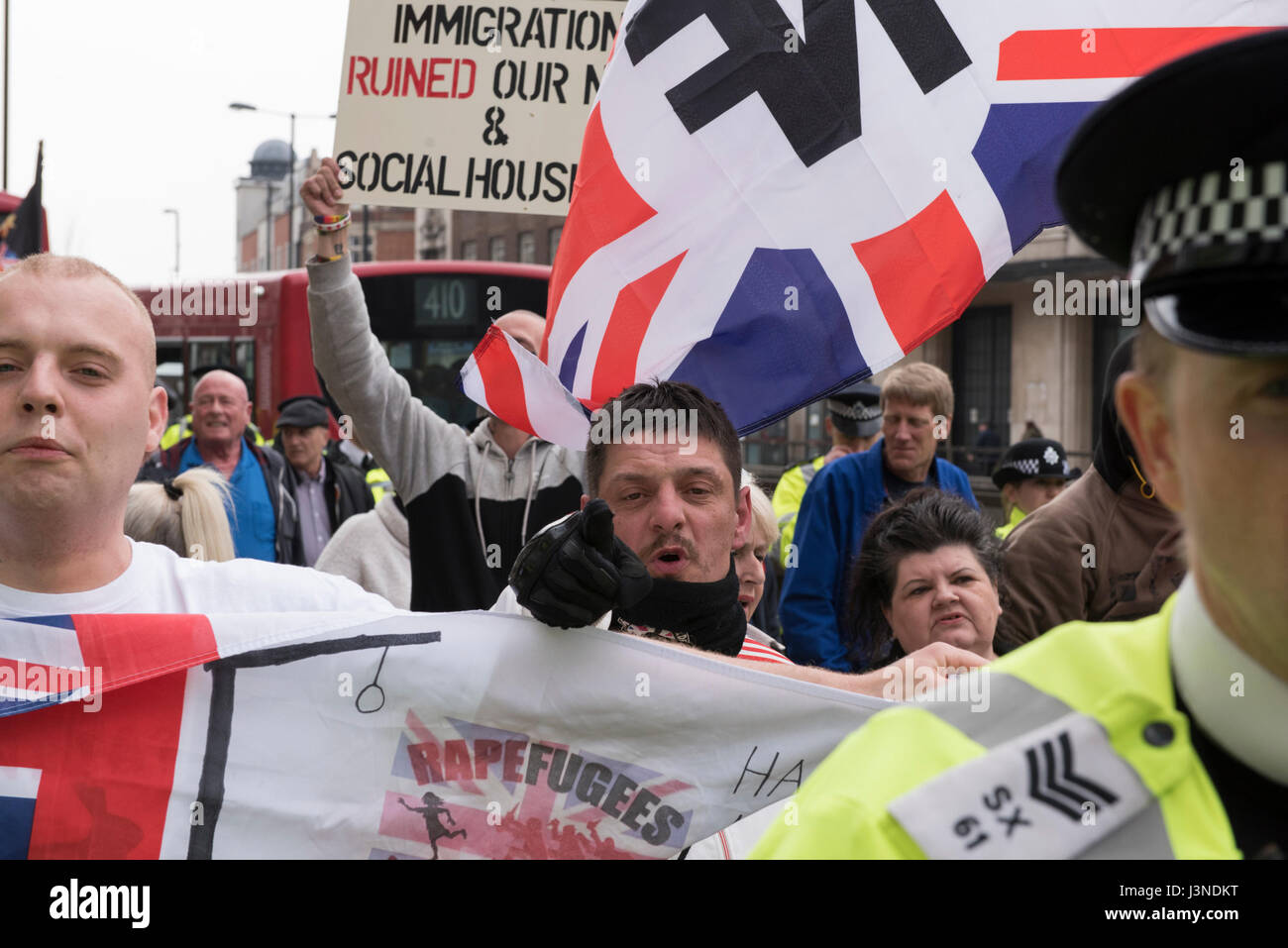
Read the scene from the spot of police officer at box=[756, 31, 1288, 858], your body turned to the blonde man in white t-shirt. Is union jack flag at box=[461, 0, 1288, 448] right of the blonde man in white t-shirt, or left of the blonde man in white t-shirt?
right

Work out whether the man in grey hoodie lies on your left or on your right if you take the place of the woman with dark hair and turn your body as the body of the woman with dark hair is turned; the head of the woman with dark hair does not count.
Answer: on your right

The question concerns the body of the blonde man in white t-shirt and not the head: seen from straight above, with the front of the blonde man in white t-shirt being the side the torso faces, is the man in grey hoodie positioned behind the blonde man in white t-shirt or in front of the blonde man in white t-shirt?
behind

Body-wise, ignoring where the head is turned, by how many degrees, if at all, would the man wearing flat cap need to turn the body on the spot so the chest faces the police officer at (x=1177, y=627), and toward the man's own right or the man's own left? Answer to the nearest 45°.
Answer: approximately 45° to the man's own left

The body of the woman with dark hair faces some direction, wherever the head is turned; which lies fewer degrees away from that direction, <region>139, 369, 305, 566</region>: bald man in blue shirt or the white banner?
the white banner

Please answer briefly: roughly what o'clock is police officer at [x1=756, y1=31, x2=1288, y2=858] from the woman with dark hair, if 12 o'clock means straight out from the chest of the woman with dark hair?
The police officer is roughly at 12 o'clock from the woman with dark hair.

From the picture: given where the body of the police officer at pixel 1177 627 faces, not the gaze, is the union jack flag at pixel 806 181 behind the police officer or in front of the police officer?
behind
